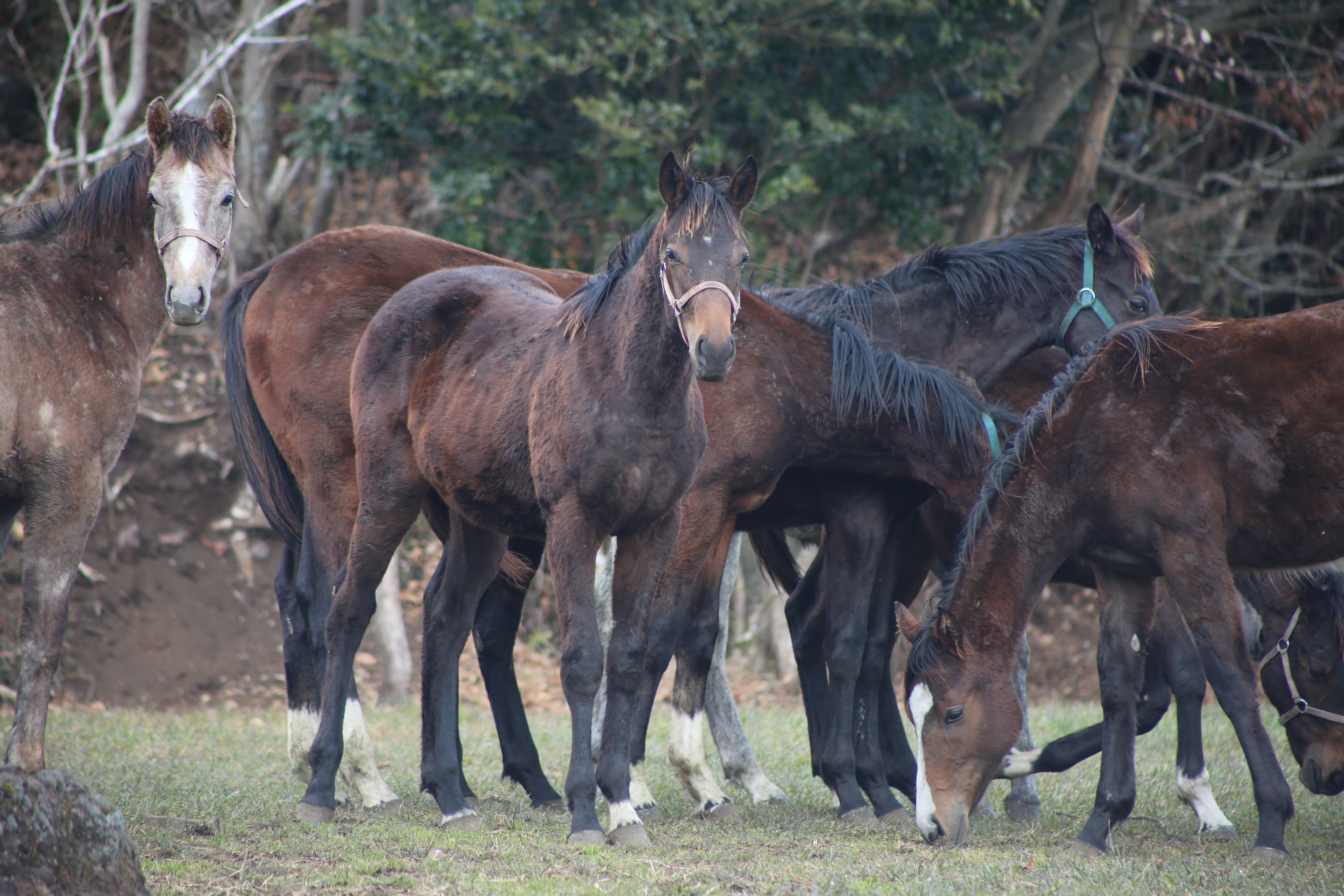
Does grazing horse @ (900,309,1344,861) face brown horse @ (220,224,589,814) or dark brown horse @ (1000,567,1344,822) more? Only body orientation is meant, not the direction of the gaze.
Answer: the brown horse

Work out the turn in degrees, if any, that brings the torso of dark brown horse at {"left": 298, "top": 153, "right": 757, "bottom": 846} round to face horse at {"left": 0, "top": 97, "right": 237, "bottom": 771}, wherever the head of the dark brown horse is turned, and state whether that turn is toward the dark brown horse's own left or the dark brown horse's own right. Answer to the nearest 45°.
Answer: approximately 135° to the dark brown horse's own right

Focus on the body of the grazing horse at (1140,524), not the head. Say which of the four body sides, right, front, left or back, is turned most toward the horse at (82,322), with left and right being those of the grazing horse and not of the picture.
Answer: front

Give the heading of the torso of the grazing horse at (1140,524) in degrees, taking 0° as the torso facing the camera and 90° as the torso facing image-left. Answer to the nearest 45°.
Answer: approximately 90°

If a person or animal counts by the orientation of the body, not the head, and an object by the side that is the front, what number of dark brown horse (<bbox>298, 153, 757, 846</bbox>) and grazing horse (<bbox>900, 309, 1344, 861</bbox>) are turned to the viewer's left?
1

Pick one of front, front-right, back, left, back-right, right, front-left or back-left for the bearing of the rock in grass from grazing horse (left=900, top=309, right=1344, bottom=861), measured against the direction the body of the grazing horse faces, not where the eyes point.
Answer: front-left

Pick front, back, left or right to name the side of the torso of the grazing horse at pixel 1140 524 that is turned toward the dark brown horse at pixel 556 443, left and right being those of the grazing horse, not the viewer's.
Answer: front

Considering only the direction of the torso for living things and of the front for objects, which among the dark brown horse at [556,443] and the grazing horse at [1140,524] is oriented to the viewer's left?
the grazing horse

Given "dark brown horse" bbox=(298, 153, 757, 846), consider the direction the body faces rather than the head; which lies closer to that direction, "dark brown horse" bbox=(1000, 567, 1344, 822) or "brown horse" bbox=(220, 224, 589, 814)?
the dark brown horse

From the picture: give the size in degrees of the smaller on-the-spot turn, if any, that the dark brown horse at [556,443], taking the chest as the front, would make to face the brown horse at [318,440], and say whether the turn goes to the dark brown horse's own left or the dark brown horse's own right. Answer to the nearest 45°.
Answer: approximately 180°

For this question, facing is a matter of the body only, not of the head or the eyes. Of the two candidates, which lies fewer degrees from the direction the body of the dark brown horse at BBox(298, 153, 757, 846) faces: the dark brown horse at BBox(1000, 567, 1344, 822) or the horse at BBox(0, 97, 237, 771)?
the dark brown horse

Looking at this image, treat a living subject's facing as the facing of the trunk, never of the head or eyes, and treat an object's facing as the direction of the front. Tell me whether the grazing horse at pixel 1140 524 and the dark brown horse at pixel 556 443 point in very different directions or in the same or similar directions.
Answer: very different directions

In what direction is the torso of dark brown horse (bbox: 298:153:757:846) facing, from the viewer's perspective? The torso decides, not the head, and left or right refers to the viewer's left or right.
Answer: facing the viewer and to the right of the viewer

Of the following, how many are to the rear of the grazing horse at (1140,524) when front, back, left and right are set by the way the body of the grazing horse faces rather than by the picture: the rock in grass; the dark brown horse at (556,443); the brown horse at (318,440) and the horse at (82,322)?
0

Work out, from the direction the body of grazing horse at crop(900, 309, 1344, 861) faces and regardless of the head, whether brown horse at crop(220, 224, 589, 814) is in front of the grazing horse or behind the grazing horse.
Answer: in front
